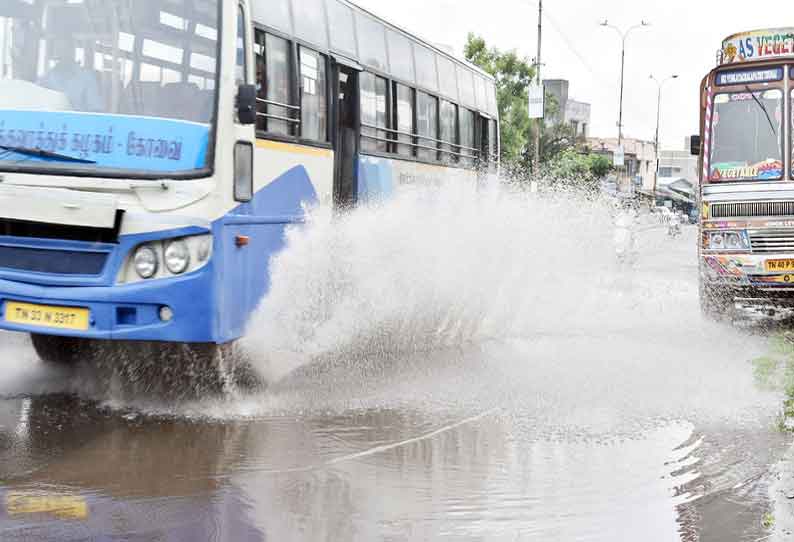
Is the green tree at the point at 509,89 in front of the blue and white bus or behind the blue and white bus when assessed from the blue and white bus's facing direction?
behind

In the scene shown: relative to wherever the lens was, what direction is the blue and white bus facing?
facing the viewer and to the left of the viewer
